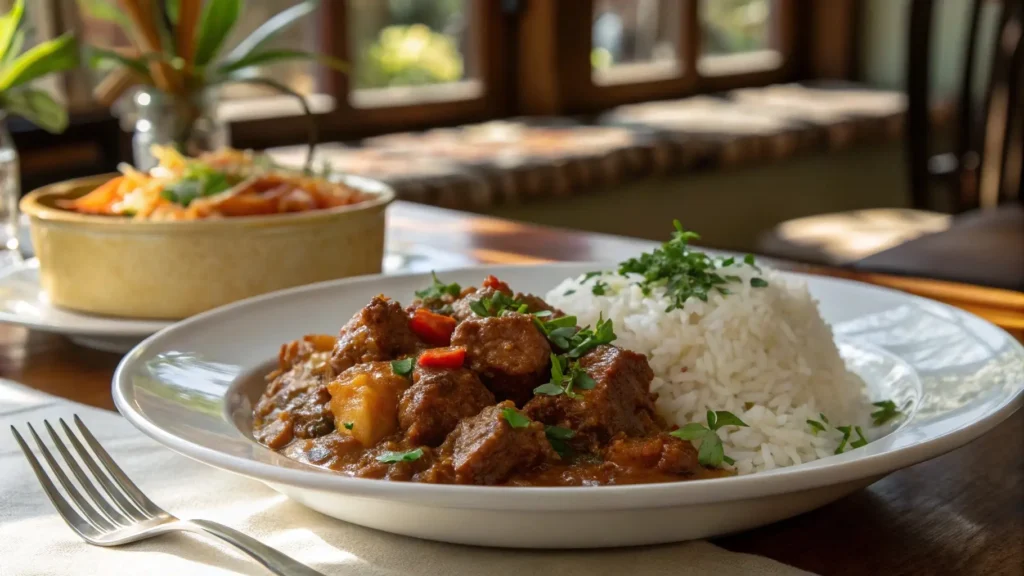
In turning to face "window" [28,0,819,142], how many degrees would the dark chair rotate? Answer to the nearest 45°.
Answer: approximately 45° to its right

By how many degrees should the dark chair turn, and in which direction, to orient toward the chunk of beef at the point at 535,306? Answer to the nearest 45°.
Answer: approximately 45° to its left

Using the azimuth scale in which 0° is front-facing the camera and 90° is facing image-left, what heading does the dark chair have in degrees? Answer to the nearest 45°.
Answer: approximately 45°

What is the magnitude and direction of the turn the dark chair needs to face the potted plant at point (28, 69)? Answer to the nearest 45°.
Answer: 0° — it already faces it
